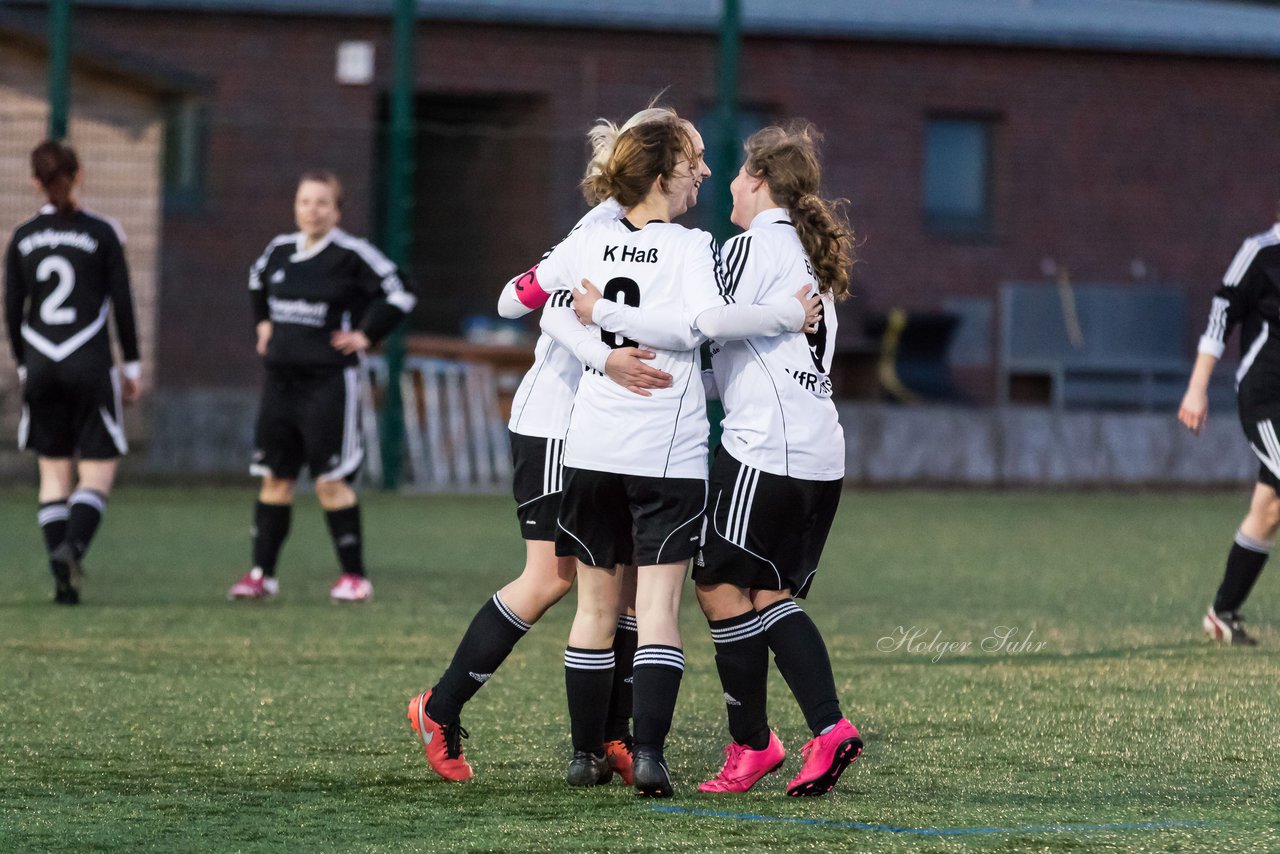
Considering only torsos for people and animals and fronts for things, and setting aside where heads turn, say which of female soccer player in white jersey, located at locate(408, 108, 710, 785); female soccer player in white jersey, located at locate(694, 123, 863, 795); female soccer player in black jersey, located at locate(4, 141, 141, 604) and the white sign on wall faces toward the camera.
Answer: the white sign on wall

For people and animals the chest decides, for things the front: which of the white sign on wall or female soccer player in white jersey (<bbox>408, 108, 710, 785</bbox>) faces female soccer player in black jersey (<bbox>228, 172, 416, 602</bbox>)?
the white sign on wall

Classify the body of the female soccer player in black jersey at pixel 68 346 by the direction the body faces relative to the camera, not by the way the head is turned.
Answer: away from the camera

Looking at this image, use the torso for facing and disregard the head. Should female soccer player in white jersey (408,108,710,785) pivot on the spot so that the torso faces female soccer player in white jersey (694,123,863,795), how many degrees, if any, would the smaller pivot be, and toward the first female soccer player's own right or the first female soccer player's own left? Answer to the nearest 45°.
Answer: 0° — they already face them

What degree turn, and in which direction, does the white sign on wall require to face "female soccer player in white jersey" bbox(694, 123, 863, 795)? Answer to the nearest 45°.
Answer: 0° — it already faces them

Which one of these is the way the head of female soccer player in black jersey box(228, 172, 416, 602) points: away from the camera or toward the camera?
toward the camera

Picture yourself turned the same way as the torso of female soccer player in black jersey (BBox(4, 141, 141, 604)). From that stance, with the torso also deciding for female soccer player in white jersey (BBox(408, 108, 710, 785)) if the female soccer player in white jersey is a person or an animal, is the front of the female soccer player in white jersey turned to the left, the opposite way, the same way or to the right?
to the right

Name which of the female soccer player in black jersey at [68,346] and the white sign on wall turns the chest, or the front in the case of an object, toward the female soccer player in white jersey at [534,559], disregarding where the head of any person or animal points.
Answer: the white sign on wall

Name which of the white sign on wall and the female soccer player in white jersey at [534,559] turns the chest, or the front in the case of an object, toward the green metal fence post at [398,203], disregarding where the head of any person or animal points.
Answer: the white sign on wall

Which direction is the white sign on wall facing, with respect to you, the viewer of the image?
facing the viewer

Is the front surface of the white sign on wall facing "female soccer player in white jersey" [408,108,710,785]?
yes

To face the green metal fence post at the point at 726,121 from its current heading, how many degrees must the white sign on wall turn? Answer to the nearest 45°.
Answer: approximately 45° to its left

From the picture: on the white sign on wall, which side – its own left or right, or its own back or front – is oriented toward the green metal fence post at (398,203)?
front

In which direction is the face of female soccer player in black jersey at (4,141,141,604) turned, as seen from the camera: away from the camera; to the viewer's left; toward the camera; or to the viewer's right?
away from the camera

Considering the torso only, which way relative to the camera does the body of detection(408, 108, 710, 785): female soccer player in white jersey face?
to the viewer's right

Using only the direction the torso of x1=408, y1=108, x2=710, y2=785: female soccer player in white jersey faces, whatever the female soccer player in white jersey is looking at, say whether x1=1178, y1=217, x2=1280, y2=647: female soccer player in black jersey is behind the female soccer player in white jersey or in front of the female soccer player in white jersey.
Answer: in front

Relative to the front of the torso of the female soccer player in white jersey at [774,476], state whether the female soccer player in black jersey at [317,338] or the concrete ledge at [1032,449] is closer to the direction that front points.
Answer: the female soccer player in black jersey

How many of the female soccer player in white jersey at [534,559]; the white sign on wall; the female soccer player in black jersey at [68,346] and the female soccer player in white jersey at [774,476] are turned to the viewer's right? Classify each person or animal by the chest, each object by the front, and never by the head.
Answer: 1
